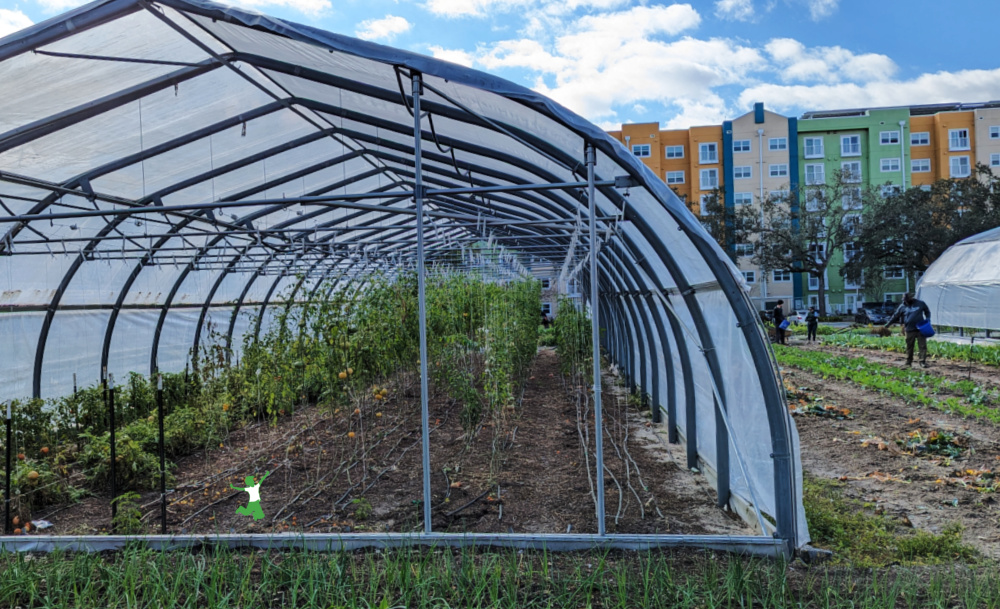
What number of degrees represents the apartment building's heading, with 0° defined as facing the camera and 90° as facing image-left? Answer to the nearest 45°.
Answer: approximately 0°

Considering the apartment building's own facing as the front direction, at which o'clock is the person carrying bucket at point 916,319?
The person carrying bucket is roughly at 12 o'clock from the apartment building.
